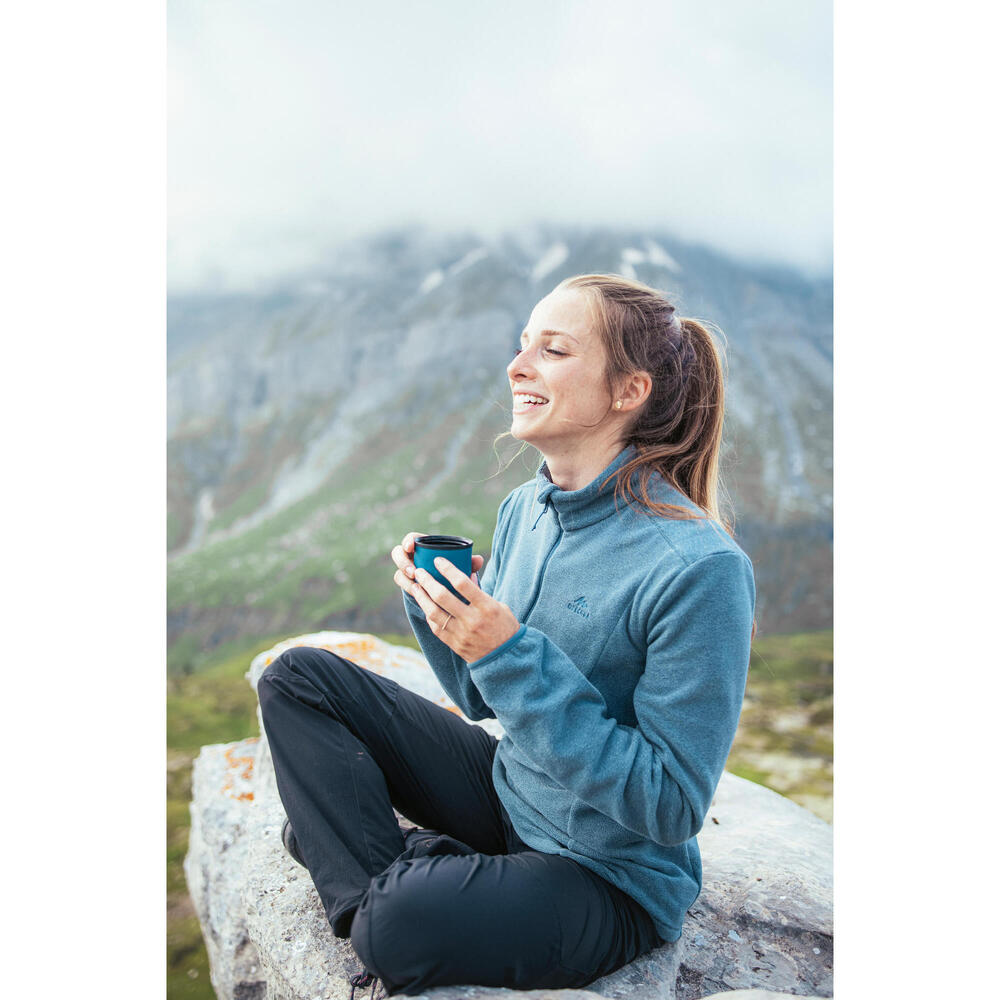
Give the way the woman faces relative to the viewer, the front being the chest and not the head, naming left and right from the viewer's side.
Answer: facing the viewer and to the left of the viewer

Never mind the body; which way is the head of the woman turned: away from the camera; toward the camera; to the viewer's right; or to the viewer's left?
to the viewer's left
